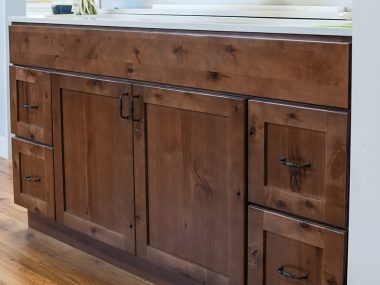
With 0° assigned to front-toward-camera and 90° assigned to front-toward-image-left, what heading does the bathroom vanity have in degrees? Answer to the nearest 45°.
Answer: approximately 45°
